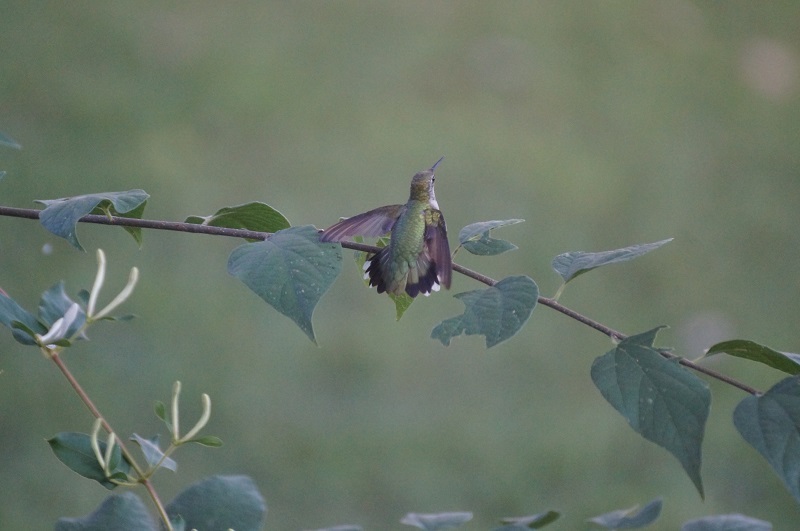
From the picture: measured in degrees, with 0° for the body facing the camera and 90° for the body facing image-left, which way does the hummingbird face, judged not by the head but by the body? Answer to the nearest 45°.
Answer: approximately 225°
